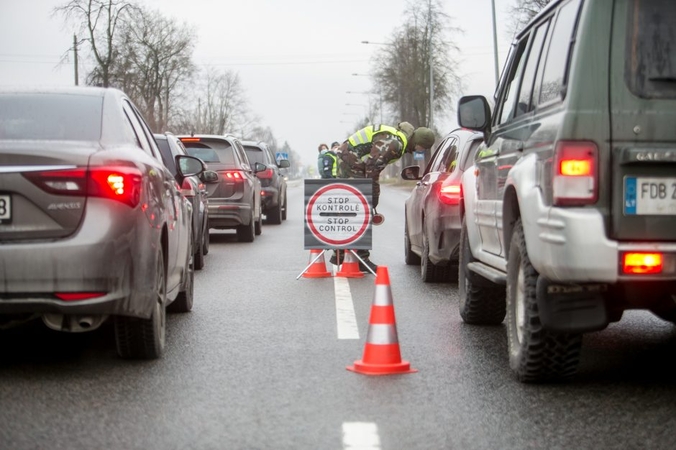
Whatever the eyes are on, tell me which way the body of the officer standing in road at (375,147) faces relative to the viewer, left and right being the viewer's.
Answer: facing to the right of the viewer

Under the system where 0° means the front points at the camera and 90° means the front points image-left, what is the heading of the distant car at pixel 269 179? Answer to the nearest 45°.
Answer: approximately 180°

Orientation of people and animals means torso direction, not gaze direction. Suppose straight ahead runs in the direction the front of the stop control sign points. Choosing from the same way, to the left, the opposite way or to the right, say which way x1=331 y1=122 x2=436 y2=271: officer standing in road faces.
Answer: to the left

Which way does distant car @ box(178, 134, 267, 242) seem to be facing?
away from the camera

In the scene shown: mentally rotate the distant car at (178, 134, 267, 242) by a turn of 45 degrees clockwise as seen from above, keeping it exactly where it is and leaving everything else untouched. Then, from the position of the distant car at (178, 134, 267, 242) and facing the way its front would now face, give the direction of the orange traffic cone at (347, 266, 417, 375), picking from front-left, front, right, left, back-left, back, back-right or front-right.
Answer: back-right

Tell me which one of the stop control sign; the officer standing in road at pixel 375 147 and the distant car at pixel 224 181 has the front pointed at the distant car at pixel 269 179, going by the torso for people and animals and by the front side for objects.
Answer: the distant car at pixel 224 181

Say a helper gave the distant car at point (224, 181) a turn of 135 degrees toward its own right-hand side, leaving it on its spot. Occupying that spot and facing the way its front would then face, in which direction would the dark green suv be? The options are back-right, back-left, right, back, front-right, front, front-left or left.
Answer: front-right

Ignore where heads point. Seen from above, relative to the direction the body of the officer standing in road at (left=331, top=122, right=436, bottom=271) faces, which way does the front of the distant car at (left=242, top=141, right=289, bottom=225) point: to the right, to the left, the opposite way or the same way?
to the left

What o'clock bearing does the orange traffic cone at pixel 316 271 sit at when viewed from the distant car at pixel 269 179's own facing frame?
The orange traffic cone is roughly at 6 o'clock from the distant car.

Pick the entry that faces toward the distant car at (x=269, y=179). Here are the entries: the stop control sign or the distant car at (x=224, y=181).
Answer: the distant car at (x=224, y=181)

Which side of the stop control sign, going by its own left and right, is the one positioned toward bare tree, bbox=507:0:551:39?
back

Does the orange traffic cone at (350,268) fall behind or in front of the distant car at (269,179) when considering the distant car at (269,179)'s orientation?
behind

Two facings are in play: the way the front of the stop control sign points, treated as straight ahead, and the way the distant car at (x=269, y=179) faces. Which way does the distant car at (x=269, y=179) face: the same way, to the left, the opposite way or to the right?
the opposite way
